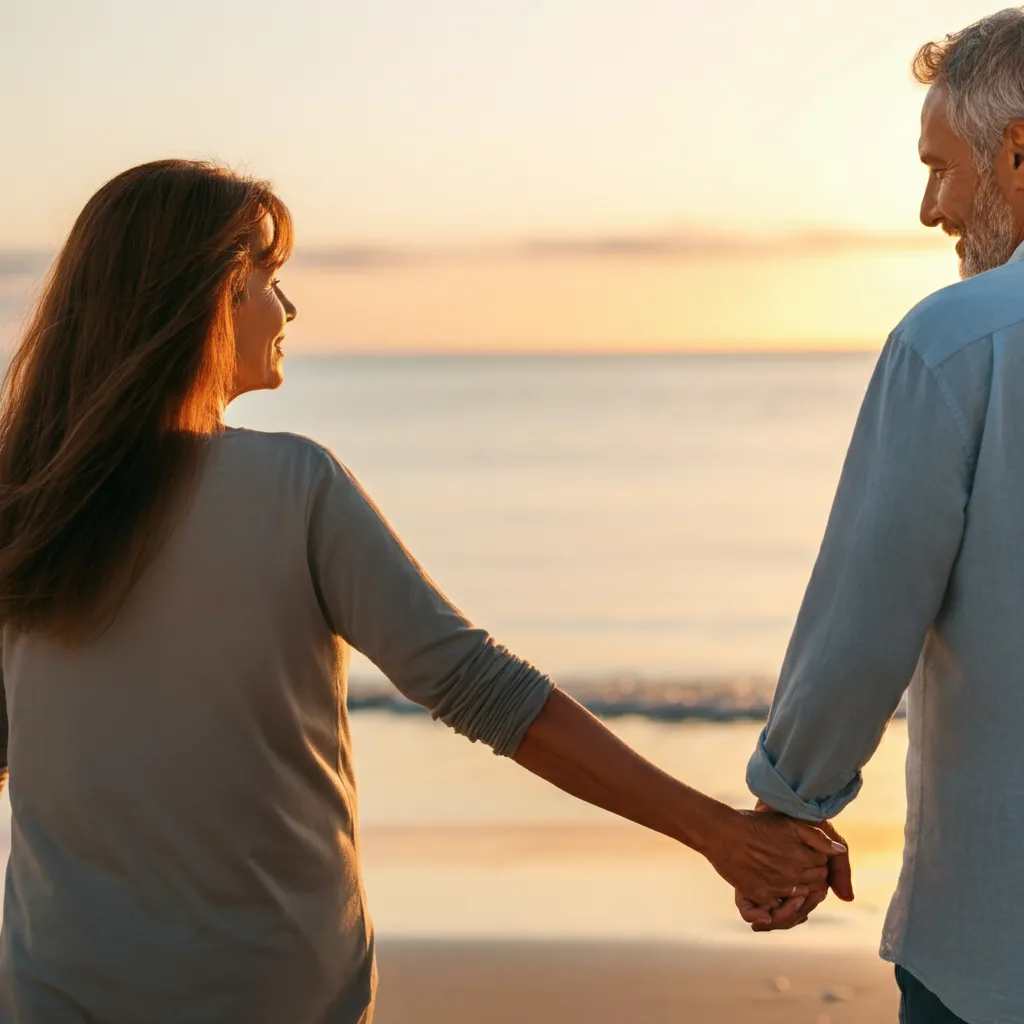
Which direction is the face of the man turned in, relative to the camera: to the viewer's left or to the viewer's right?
to the viewer's left

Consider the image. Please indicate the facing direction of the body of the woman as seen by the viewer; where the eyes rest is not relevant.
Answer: away from the camera

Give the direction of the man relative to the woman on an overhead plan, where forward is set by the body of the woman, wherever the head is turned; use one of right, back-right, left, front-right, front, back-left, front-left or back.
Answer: right
